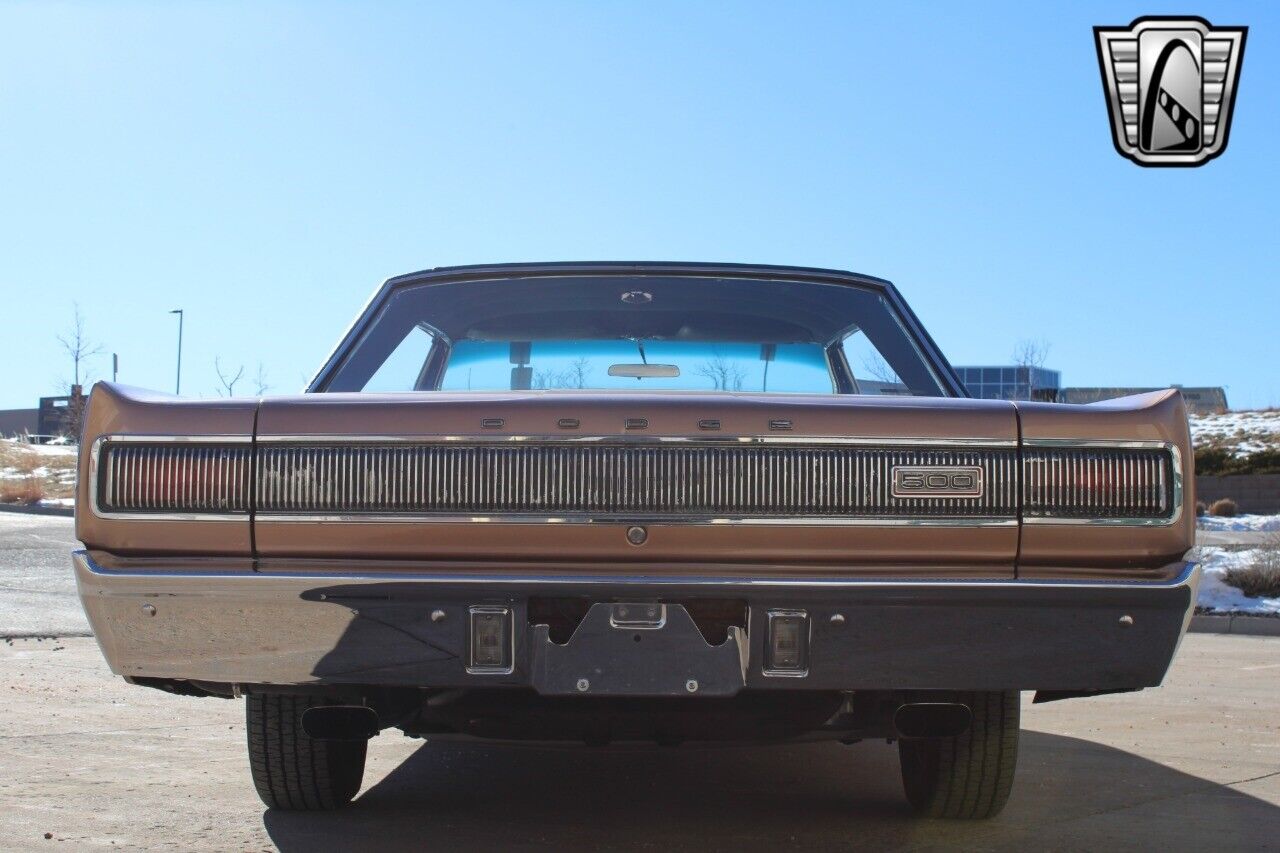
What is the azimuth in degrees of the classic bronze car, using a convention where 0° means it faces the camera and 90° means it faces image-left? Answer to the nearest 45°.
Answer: approximately 180°

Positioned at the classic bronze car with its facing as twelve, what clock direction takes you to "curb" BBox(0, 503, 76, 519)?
The curb is roughly at 11 o'clock from the classic bronze car.

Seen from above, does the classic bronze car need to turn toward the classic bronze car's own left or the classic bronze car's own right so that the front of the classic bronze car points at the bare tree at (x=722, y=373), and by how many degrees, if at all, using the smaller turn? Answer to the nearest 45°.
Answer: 0° — it already faces it
